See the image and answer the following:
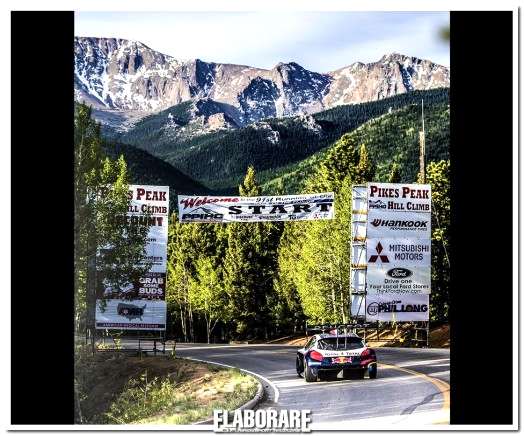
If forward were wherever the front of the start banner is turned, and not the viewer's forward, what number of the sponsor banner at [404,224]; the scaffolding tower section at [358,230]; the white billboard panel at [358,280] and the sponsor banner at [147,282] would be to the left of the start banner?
3

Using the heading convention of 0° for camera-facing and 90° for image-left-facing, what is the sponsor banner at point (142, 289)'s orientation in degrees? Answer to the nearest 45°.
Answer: approximately 0°

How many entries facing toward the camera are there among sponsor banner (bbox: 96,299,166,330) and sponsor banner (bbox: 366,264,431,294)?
2

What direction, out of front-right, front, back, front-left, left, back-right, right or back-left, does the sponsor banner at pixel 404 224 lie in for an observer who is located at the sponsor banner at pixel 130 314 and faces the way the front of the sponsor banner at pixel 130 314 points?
left

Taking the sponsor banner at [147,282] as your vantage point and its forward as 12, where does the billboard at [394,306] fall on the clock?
The billboard is roughly at 9 o'clock from the sponsor banner.

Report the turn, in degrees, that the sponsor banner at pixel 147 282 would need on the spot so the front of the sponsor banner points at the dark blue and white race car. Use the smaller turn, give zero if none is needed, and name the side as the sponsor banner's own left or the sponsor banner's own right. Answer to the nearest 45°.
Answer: approximately 90° to the sponsor banner's own left

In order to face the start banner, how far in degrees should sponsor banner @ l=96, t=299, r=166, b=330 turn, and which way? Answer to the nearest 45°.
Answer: approximately 90° to its left

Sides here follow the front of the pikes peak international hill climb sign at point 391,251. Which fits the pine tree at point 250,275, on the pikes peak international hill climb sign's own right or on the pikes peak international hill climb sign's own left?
on the pikes peak international hill climb sign's own right

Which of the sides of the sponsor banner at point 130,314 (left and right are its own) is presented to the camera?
front

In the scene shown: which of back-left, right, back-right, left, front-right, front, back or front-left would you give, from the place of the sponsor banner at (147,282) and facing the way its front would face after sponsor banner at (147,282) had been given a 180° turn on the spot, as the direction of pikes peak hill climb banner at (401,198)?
right

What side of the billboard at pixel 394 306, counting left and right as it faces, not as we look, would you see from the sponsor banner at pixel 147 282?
right

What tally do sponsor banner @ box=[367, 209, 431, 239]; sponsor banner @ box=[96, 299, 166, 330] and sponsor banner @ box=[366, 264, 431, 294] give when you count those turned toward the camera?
3

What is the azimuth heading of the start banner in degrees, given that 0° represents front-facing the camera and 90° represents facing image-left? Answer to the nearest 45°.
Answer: approximately 0°
